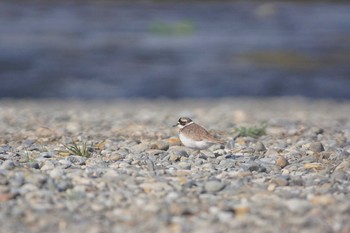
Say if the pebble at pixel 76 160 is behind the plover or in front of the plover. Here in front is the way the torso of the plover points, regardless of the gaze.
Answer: in front

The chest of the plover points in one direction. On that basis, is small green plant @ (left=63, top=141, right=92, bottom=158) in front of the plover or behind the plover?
in front

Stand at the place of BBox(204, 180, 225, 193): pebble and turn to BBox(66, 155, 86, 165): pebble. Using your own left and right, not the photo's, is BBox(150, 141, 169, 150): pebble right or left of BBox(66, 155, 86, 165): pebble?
right

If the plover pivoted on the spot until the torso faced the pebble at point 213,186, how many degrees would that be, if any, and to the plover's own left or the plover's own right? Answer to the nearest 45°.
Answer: approximately 90° to the plover's own left

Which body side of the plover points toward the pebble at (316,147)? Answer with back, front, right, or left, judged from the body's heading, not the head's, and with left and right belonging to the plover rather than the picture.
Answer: back

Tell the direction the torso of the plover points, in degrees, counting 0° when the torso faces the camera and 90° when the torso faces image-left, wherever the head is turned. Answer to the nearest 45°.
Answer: approximately 90°

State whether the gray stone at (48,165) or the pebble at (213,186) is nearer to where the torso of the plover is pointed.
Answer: the gray stone

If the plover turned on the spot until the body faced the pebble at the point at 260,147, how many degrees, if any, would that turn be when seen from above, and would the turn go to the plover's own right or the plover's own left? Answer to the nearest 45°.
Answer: approximately 135° to the plover's own right
